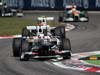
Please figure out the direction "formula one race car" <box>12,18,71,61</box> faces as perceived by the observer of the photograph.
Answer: facing the viewer

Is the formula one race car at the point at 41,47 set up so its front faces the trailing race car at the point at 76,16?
no
